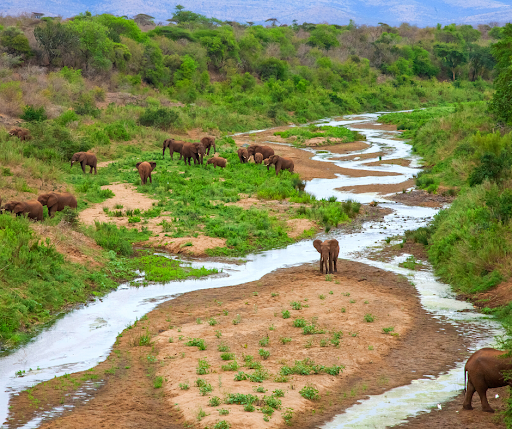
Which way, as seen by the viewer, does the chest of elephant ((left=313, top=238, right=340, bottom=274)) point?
toward the camera

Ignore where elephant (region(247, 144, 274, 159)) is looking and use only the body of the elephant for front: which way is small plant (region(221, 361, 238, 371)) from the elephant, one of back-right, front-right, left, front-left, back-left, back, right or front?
left

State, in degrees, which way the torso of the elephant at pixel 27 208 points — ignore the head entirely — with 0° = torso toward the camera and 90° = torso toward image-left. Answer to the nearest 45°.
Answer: approximately 90°

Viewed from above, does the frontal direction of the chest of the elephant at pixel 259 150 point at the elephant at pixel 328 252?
no

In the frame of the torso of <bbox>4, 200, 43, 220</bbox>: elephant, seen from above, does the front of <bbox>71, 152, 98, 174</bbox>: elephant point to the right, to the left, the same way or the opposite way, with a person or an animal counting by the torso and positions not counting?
the same way

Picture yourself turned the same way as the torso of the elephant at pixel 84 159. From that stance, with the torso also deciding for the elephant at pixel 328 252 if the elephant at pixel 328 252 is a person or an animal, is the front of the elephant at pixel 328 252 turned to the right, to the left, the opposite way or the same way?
to the left

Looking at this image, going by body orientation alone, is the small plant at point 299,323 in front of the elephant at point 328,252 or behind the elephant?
in front

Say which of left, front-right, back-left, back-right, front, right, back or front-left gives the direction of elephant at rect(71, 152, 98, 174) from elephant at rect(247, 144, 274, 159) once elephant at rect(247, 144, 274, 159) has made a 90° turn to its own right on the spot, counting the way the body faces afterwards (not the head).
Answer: back-left

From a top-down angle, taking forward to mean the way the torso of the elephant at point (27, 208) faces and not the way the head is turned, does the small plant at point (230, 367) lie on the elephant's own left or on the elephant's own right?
on the elephant's own left

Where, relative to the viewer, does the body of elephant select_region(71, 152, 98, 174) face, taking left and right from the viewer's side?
facing to the left of the viewer

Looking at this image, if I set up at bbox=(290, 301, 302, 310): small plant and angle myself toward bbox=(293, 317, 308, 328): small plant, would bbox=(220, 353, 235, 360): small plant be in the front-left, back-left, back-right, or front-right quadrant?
front-right

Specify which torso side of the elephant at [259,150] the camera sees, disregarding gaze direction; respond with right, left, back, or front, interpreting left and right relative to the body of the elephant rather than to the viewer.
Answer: left

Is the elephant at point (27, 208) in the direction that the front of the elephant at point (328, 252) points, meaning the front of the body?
no

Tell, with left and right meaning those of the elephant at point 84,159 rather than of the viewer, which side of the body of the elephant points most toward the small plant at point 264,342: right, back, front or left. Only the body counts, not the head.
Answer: left
